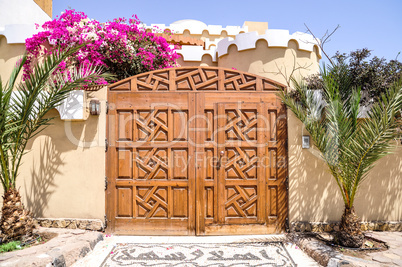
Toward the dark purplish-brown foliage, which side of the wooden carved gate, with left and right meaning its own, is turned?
left

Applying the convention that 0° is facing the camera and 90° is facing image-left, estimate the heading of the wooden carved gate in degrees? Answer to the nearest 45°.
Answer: approximately 0°

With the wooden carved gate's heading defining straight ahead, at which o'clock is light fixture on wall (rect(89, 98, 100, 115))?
The light fixture on wall is roughly at 3 o'clock from the wooden carved gate.

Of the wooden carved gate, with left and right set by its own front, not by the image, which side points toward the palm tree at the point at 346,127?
left

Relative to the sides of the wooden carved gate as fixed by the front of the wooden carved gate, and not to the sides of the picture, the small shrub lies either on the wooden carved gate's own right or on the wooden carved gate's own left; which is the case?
on the wooden carved gate's own right

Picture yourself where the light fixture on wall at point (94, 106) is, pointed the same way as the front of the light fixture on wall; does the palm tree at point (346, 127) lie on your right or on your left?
on your left

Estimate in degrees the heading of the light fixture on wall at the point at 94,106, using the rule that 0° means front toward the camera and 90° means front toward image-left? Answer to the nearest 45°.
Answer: approximately 0°

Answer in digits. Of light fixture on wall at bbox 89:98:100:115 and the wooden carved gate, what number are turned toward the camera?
2
